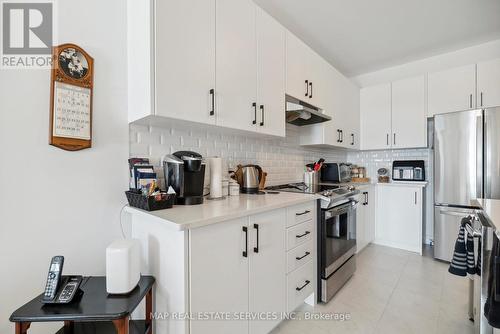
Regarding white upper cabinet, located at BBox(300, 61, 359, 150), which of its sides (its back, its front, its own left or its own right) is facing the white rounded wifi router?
right

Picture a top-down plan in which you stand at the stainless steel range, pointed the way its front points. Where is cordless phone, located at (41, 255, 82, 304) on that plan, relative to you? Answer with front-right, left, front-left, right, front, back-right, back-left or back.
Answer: right

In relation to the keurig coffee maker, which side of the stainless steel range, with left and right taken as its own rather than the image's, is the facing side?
right

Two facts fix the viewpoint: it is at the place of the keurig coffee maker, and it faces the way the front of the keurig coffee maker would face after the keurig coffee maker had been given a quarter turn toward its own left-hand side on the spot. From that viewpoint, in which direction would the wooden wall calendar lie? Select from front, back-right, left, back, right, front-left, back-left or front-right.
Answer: back-left

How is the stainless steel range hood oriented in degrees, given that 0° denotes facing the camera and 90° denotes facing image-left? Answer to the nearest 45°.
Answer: approximately 315°

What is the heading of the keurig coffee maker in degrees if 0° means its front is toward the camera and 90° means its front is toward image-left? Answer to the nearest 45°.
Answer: approximately 315°

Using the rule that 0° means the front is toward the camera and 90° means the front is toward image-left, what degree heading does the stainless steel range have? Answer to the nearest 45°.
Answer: approximately 315°

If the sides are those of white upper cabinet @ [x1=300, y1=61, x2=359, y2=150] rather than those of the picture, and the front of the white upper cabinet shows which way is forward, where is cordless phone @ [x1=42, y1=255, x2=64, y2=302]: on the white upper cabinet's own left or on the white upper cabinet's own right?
on the white upper cabinet's own right

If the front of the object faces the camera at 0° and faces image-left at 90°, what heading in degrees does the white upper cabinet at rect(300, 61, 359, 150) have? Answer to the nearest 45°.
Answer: approximately 315°

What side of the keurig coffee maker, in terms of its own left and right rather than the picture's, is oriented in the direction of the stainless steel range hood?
left

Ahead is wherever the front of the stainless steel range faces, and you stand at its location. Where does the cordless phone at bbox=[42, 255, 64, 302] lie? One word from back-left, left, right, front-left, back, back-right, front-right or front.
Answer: right
